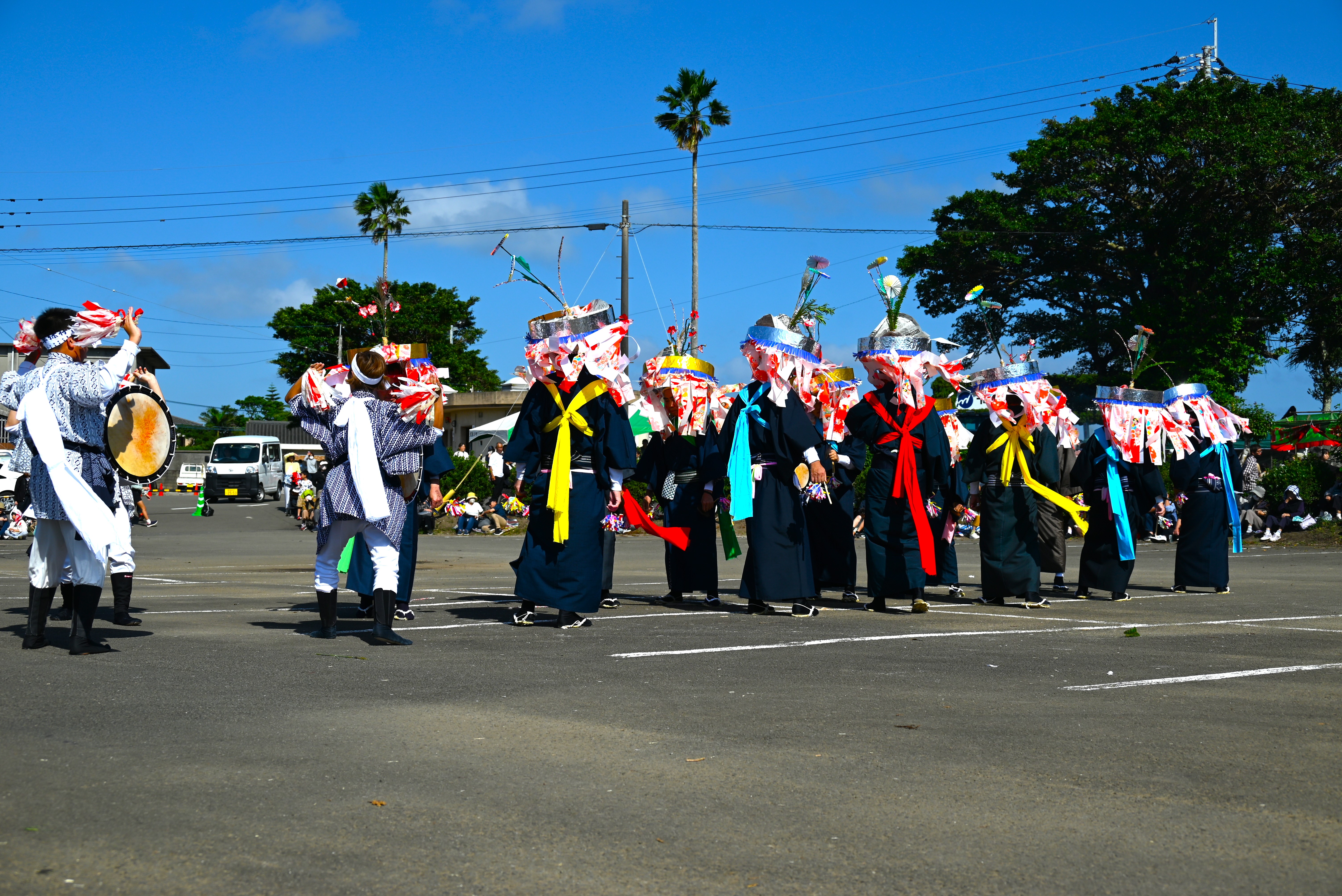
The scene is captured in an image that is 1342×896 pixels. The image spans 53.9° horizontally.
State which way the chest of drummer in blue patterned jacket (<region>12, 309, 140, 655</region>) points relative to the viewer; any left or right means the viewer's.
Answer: facing away from the viewer and to the right of the viewer

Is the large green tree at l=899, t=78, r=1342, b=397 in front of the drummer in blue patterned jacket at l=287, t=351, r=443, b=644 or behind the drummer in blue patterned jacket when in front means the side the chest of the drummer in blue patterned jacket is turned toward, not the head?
in front

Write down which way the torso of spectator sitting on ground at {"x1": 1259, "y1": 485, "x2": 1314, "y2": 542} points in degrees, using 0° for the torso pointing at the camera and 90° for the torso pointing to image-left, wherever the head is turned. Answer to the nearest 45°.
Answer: approximately 45°

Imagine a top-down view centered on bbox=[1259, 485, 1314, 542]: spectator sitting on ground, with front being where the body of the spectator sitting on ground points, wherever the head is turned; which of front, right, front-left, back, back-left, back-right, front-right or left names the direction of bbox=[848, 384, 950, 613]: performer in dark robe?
front-left

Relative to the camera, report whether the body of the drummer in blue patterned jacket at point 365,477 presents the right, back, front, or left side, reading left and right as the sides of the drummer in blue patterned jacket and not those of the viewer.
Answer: back

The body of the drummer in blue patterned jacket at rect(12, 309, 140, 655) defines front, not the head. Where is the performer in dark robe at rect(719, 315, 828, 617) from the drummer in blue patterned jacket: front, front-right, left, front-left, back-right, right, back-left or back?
front-right

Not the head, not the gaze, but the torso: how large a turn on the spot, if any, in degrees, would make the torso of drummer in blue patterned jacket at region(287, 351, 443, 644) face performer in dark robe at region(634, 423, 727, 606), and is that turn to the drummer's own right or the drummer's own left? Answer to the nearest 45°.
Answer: approximately 45° to the drummer's own right
